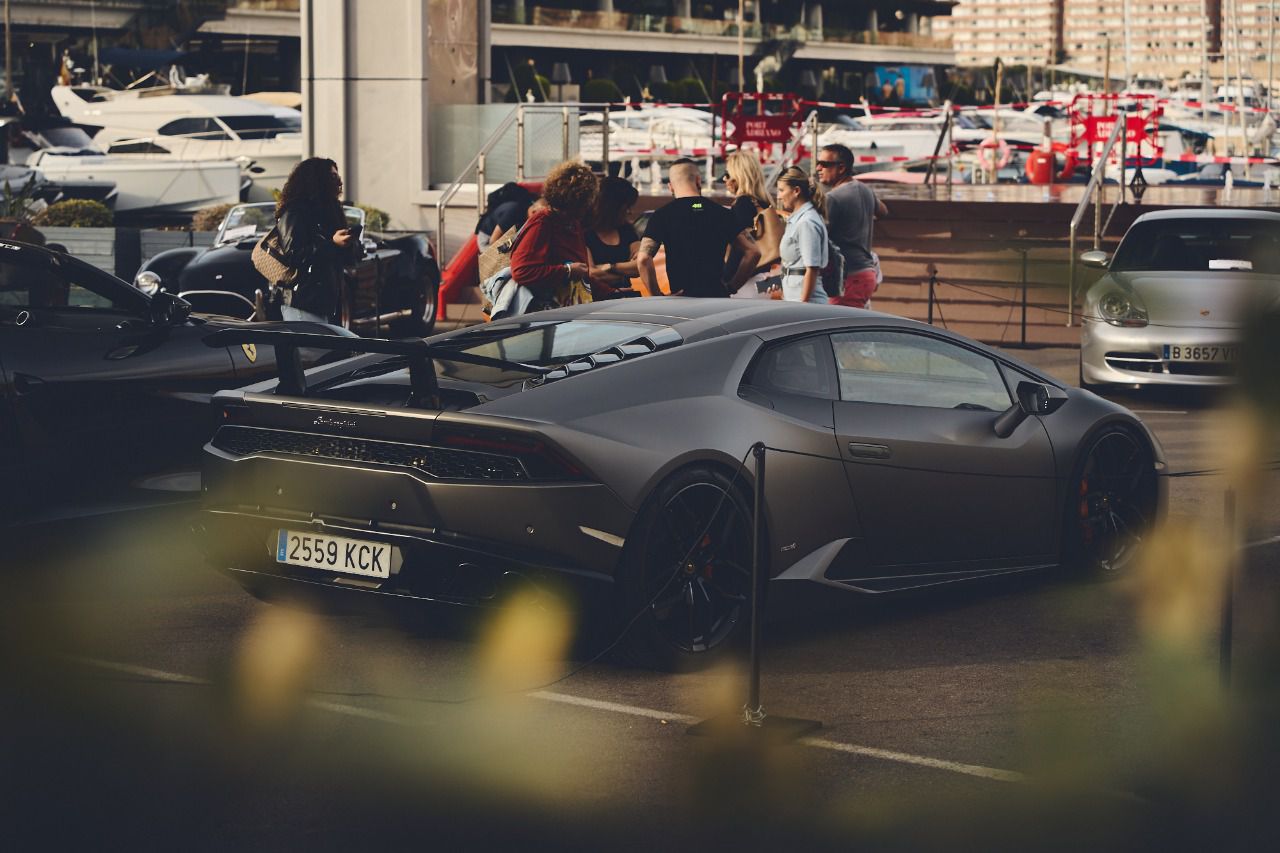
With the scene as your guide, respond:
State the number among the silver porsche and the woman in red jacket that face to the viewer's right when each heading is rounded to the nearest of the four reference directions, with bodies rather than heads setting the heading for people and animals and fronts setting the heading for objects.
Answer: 1

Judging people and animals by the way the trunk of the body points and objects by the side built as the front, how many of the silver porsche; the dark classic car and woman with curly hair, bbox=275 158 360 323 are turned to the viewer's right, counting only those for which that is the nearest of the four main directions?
1

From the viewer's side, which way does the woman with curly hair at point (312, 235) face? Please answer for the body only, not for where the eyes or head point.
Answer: to the viewer's right

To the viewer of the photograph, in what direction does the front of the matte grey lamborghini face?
facing away from the viewer and to the right of the viewer

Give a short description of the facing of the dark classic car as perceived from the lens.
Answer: facing the viewer and to the left of the viewer

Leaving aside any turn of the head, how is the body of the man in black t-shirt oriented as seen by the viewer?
away from the camera

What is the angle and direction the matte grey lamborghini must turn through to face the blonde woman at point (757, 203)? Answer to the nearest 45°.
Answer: approximately 45° to its left

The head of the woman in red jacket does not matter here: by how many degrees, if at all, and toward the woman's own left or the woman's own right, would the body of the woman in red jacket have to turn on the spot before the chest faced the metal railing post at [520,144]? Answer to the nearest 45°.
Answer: approximately 90° to the woman's own left

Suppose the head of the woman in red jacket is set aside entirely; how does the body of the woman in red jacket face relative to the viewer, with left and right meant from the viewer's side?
facing to the right of the viewer

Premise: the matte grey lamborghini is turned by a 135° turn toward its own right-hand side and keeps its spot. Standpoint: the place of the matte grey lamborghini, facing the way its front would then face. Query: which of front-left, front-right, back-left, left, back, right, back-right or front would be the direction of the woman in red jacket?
back

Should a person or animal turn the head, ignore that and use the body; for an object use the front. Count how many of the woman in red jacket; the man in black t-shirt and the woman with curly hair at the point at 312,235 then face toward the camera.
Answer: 0

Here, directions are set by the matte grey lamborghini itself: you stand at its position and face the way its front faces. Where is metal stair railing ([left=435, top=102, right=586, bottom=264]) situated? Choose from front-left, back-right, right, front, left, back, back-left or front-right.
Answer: front-left

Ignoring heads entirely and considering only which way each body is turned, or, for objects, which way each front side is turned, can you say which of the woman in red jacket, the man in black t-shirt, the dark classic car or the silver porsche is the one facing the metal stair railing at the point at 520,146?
the man in black t-shirt
